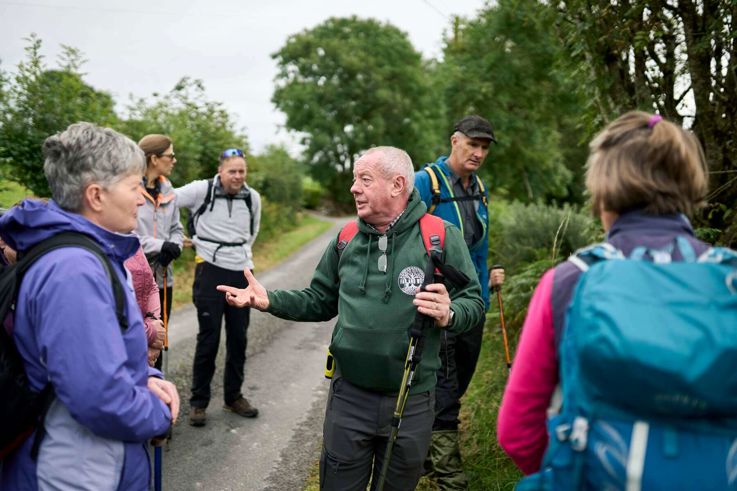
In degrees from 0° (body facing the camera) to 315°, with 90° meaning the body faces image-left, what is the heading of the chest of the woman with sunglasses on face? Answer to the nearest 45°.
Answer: approximately 315°

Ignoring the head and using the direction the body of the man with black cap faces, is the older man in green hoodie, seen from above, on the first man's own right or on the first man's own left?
on the first man's own right

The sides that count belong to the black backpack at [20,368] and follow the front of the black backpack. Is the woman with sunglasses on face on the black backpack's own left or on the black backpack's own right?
on the black backpack's own right

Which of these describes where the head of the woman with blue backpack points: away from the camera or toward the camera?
away from the camera

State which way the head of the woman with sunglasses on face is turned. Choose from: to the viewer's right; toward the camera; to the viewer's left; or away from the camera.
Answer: to the viewer's right

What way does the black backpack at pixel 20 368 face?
to the viewer's left

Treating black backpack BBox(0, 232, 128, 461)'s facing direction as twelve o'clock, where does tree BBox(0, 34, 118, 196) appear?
The tree is roughly at 3 o'clock from the black backpack.

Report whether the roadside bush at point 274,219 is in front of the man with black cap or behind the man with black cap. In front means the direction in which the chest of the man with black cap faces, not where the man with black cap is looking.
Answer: behind

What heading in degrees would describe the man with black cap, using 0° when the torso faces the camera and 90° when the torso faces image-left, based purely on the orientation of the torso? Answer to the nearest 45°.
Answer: approximately 315°

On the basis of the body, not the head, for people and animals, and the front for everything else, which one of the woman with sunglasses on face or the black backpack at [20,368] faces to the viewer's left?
the black backpack
